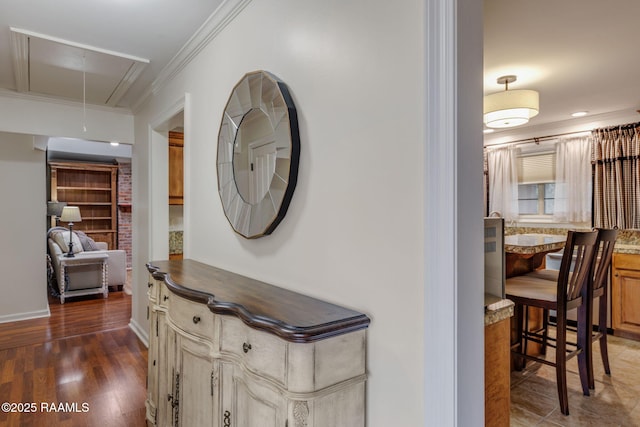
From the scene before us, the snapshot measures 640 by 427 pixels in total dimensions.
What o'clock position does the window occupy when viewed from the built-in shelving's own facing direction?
The window is roughly at 11 o'clock from the built-in shelving.

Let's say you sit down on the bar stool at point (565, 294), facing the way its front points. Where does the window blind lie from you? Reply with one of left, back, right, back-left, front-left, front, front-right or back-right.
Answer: front-right

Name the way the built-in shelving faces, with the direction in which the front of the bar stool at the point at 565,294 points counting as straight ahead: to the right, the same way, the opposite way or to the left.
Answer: the opposite way

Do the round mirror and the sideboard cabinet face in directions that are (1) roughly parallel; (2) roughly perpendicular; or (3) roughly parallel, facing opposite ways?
roughly parallel

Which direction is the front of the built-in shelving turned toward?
toward the camera

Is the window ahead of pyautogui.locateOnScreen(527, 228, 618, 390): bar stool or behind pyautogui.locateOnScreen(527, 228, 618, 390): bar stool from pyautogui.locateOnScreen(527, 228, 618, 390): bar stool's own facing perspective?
ahead

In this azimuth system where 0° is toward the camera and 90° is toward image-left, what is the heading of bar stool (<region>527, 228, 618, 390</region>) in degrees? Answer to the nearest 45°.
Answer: approximately 135°
